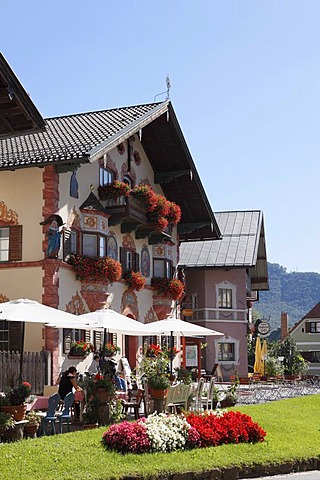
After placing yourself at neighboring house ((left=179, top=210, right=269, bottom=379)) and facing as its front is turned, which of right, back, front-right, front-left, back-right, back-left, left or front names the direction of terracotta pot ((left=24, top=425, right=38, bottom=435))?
right

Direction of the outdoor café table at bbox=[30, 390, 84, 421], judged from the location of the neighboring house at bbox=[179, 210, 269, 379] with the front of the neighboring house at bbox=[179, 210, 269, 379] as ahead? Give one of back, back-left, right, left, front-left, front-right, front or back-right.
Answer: right

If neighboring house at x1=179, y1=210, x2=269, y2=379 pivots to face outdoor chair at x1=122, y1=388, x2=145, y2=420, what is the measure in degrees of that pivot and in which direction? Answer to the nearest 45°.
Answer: approximately 90° to its right

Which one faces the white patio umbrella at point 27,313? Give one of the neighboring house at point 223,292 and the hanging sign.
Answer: the hanging sign

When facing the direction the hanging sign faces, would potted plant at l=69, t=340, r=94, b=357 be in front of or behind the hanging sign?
in front

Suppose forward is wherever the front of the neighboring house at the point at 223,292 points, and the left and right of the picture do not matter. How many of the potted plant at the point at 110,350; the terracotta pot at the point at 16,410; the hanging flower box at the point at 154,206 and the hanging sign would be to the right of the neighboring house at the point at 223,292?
3

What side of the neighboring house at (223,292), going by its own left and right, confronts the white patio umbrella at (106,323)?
front

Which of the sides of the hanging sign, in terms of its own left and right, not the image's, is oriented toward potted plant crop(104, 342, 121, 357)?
front

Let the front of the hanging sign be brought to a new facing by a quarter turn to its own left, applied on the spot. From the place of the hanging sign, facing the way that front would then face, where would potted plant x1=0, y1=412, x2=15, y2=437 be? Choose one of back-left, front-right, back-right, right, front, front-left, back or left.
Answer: right

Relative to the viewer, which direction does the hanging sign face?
toward the camera
